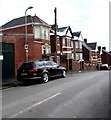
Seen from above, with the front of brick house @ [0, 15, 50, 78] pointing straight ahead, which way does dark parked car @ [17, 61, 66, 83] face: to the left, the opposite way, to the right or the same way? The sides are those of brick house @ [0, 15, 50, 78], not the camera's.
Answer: to the left

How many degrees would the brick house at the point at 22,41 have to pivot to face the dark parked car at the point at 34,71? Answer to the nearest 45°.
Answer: approximately 45° to its right

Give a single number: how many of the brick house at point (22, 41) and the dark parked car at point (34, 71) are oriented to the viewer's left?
0

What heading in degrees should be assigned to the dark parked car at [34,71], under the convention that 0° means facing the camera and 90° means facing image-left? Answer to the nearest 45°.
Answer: approximately 225°

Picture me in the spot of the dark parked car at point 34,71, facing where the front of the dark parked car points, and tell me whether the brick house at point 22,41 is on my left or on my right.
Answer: on my left

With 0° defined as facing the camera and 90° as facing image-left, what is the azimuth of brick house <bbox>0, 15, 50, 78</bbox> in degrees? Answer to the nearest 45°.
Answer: approximately 315°
